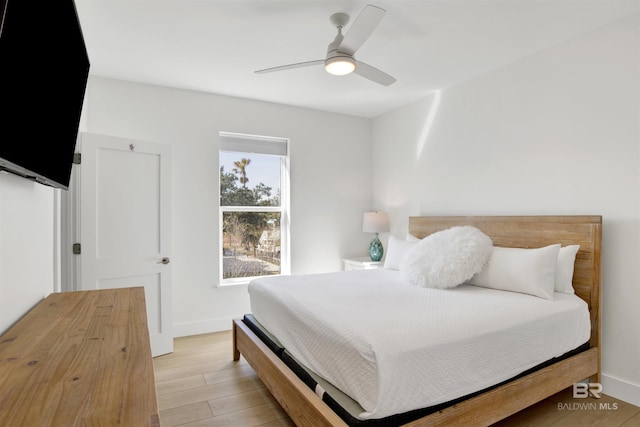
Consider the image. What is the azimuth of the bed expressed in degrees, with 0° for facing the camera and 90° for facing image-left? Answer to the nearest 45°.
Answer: approximately 45°

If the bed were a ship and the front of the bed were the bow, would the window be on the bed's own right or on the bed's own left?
on the bed's own right

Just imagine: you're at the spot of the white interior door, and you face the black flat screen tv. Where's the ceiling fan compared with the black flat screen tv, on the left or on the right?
left

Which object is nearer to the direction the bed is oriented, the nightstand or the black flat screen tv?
the black flat screen tv

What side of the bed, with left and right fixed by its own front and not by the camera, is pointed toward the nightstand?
right

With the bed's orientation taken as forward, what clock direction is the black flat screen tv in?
The black flat screen tv is roughly at 12 o'clock from the bed.

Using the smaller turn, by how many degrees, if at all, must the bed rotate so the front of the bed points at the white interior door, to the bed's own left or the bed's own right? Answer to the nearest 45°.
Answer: approximately 45° to the bed's own right
